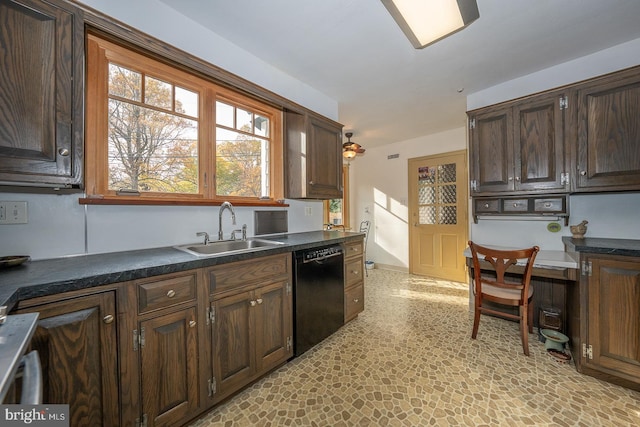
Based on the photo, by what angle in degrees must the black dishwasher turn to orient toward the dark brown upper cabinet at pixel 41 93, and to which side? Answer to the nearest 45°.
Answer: approximately 90° to its right

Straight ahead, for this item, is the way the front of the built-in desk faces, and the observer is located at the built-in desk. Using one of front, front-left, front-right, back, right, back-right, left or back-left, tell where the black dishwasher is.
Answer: front-right

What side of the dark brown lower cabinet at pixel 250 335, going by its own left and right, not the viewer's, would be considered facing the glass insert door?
left

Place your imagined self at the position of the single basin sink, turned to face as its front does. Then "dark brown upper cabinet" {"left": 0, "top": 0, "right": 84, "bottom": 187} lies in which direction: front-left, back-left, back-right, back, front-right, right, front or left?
right

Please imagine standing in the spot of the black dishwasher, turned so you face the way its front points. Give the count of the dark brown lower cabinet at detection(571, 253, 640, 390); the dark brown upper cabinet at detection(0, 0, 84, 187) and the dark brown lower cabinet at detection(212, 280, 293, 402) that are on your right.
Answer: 2

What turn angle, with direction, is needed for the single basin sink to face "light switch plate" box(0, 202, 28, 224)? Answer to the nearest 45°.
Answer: approximately 135° to its right

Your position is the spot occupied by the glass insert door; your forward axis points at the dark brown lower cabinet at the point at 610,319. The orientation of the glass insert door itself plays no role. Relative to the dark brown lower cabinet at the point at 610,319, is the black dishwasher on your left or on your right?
right

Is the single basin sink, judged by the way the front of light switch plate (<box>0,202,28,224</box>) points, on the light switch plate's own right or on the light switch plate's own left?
on the light switch plate's own left

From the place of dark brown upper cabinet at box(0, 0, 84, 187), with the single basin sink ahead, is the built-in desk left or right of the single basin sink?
right
